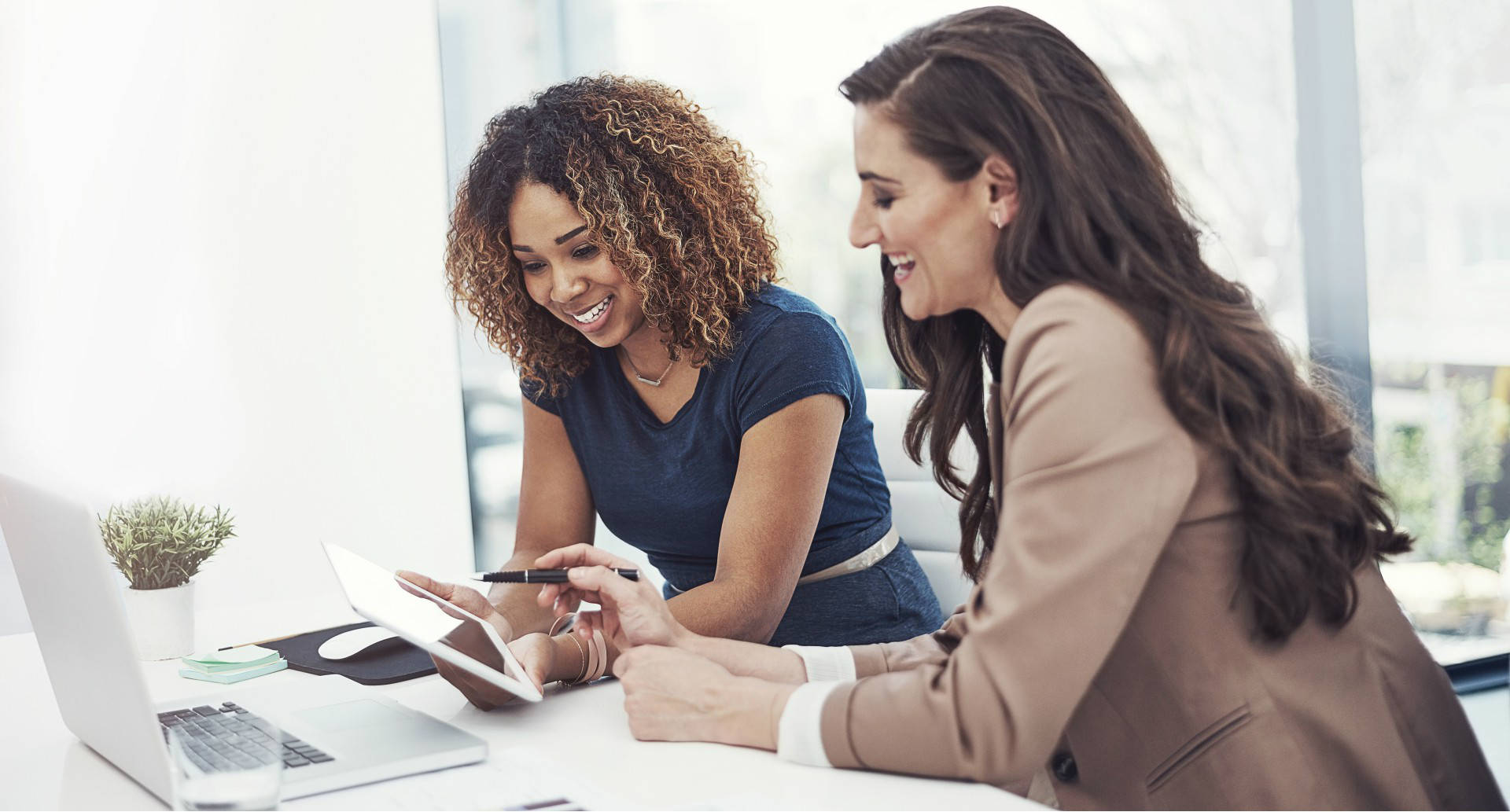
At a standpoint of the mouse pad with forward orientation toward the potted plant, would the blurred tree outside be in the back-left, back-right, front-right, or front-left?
back-right

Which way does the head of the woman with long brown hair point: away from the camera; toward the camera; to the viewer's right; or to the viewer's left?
to the viewer's left

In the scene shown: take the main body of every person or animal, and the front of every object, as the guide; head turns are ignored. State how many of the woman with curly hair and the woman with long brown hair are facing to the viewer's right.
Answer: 0

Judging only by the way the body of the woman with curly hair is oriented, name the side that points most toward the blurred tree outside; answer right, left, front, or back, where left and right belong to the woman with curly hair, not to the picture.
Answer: back

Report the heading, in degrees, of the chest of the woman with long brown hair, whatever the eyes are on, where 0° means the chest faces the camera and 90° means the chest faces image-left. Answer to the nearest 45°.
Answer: approximately 90°

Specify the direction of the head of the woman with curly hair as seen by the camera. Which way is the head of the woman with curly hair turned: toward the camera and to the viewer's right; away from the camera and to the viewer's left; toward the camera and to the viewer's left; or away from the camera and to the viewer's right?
toward the camera and to the viewer's left

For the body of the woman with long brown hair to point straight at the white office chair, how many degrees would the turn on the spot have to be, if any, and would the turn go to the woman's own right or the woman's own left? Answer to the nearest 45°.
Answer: approximately 90° to the woman's own right

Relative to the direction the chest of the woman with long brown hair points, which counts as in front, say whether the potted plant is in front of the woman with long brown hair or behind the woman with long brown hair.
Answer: in front

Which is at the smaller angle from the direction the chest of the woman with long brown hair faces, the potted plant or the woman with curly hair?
the potted plant

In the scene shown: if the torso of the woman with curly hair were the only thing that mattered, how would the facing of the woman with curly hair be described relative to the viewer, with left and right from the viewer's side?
facing the viewer and to the left of the viewer

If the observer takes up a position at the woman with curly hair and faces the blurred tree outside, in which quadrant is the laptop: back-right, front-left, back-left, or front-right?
back-right

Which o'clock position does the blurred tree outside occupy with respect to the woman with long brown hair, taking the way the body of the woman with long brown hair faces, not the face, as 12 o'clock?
The blurred tree outside is roughly at 4 o'clock from the woman with long brown hair.

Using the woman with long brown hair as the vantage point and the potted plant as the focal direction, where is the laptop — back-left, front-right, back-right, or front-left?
front-left

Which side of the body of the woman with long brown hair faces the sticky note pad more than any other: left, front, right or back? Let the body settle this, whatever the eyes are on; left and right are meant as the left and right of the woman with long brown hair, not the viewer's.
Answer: front
